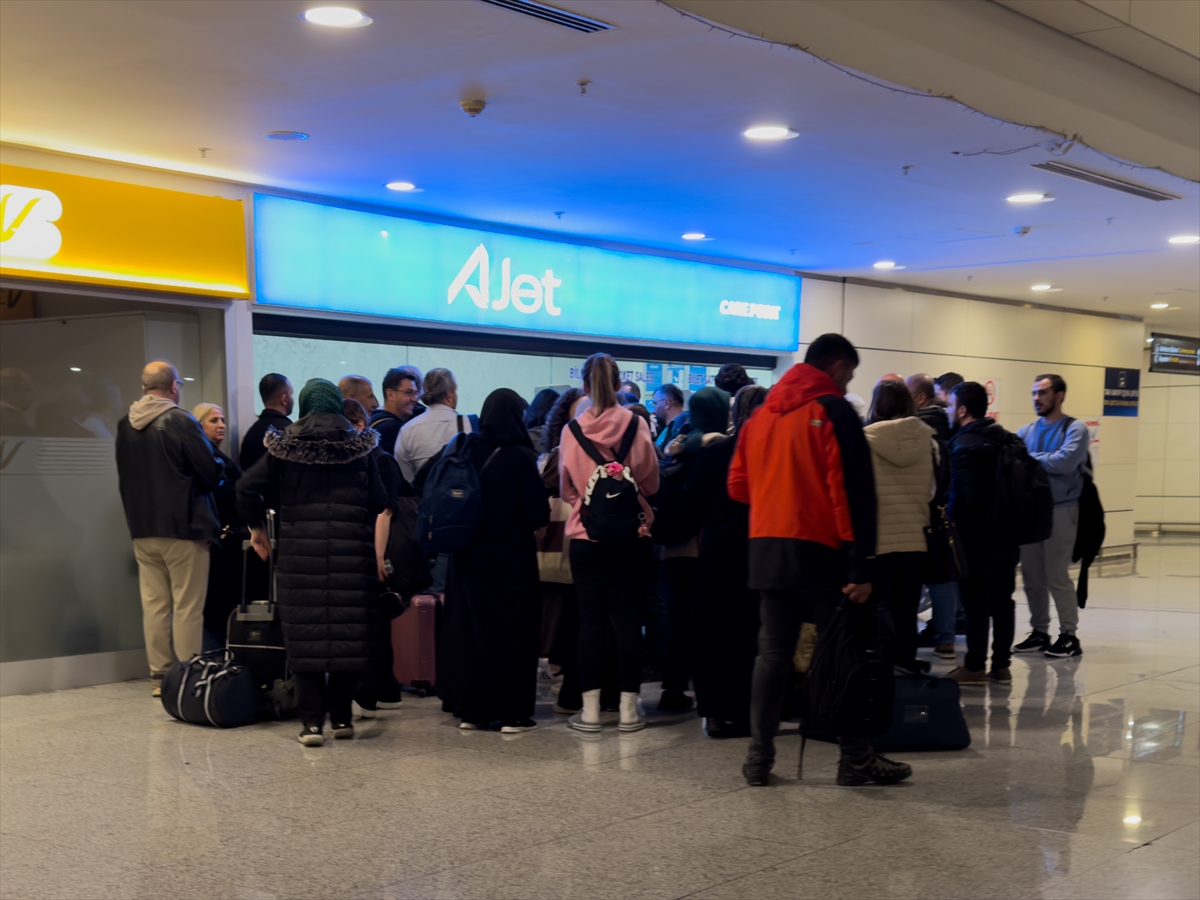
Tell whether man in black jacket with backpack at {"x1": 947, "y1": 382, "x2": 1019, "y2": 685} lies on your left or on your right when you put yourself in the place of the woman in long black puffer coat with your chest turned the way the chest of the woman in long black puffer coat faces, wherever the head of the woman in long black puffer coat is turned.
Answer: on your right

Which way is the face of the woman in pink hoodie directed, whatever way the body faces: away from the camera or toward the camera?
away from the camera

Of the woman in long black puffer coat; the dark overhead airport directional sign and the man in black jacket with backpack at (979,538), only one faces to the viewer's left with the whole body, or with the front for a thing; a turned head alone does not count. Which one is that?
the man in black jacket with backpack

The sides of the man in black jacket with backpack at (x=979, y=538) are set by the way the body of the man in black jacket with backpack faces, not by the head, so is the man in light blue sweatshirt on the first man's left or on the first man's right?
on the first man's right

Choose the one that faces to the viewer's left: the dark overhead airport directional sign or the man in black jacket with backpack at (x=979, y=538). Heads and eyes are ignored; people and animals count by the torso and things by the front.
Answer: the man in black jacket with backpack

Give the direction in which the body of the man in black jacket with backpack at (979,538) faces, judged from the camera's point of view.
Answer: to the viewer's left

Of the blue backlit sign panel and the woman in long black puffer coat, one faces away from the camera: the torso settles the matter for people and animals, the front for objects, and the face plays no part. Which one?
the woman in long black puffer coat

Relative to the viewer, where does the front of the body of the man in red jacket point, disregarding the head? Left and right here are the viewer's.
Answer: facing away from the viewer and to the right of the viewer

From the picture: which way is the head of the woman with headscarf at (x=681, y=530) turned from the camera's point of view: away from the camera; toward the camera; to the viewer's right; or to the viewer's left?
away from the camera

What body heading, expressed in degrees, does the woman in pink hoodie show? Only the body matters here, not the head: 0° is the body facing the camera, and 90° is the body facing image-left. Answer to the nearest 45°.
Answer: approximately 180°

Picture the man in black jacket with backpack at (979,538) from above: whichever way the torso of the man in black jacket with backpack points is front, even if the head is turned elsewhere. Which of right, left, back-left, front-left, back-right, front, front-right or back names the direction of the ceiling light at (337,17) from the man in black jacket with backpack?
front-left

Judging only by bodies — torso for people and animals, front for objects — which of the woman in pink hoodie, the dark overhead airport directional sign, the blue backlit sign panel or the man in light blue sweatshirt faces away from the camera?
the woman in pink hoodie

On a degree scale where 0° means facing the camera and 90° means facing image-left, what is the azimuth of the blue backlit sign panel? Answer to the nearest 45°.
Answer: approximately 315°

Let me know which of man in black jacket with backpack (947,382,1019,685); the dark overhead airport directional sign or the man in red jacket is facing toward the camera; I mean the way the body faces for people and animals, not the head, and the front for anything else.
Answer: the dark overhead airport directional sign
